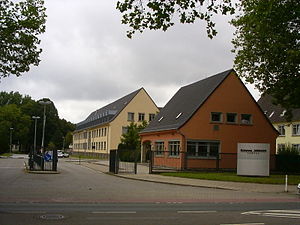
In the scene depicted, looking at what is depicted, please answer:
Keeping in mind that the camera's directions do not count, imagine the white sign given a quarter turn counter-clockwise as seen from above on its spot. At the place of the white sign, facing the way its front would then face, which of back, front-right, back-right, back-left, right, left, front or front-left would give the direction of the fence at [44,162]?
back

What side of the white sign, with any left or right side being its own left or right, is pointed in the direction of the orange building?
back

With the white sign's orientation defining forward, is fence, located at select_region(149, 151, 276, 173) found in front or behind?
behind

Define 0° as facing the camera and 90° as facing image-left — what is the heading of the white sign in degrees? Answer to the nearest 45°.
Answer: approximately 0°

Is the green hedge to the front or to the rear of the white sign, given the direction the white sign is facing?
to the rear
